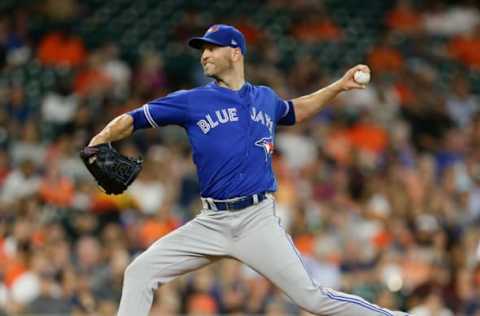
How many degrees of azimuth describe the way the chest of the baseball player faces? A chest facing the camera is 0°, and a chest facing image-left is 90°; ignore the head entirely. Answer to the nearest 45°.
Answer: approximately 0°

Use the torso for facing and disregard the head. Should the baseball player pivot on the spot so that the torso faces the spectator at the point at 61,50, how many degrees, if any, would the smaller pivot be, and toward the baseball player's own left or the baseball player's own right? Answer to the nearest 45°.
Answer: approximately 180°
